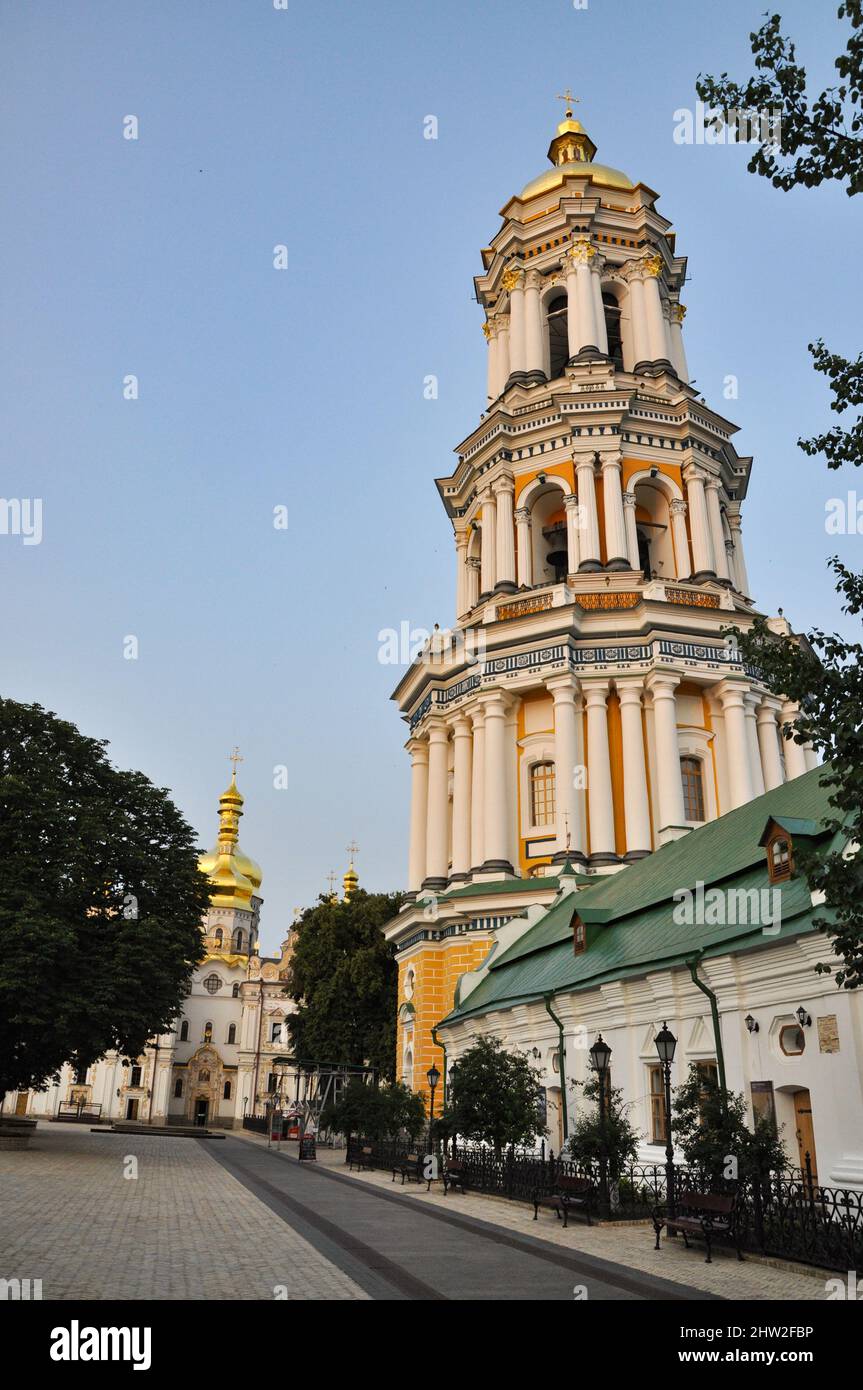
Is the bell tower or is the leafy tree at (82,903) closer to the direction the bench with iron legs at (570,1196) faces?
the leafy tree

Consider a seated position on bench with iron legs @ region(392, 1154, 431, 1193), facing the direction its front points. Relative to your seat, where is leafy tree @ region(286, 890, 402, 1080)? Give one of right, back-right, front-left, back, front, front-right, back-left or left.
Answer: back-right

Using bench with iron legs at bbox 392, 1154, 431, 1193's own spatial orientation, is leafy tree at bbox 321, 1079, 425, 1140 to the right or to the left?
on its right

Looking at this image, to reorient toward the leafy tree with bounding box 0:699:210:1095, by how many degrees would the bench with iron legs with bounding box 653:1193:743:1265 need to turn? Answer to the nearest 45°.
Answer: approximately 90° to its right

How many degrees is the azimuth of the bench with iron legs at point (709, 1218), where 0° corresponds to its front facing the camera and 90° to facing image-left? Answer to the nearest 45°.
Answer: approximately 45°

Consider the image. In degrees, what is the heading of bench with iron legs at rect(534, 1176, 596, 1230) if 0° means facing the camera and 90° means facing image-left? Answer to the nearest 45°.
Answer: approximately 45°

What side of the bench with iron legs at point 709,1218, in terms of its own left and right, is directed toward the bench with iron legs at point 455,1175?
right

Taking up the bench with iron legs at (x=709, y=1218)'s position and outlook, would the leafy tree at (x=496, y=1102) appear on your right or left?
on your right
